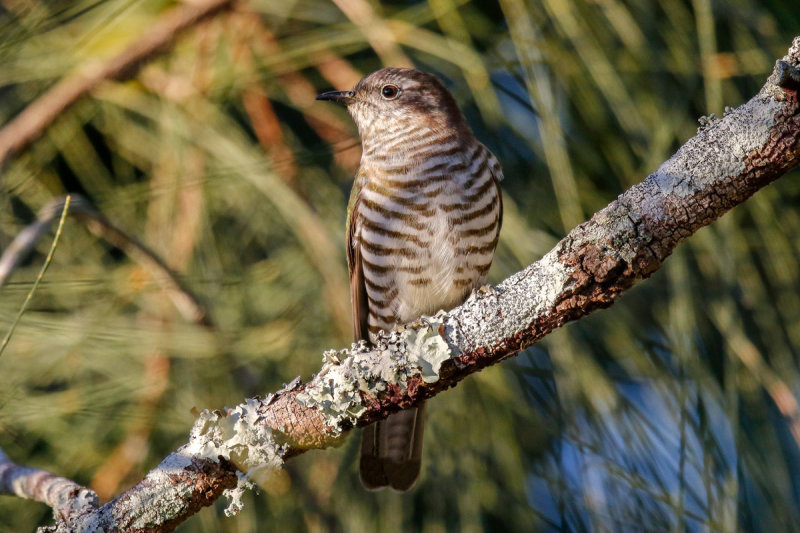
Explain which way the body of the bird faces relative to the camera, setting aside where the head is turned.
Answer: toward the camera

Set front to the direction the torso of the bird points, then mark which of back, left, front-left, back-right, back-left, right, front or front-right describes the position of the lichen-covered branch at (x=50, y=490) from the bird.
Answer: front-right
